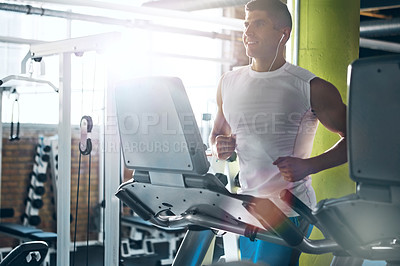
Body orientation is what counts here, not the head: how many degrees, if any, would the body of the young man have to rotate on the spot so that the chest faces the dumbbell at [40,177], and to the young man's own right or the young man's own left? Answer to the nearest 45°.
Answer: approximately 90° to the young man's own right

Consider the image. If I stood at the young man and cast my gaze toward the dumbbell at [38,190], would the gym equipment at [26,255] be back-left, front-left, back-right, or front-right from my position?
front-left

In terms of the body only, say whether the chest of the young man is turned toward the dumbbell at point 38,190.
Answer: no

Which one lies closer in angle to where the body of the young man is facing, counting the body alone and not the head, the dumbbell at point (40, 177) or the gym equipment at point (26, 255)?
the gym equipment

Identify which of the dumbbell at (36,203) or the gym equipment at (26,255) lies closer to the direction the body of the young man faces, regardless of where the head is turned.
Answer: the gym equipment

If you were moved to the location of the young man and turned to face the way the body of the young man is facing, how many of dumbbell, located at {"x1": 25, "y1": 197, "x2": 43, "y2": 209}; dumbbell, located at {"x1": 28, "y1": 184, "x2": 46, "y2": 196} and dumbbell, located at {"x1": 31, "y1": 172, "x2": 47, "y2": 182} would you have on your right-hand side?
3

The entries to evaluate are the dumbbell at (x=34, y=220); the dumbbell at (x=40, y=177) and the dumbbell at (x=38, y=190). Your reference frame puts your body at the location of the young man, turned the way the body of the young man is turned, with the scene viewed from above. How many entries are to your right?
3

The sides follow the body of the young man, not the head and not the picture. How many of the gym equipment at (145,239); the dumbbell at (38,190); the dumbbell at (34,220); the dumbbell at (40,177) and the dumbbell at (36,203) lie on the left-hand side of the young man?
0

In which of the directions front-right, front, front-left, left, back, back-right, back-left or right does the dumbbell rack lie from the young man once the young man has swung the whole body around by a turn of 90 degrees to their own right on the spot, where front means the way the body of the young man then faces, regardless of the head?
front

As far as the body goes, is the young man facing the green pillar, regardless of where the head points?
no

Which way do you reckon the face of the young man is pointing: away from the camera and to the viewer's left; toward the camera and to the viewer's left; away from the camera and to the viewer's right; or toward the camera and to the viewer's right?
toward the camera and to the viewer's left

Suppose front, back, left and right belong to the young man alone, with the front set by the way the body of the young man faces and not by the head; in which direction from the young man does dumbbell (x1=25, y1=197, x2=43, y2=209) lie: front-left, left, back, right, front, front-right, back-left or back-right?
right
